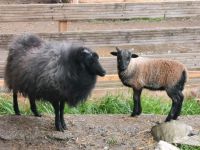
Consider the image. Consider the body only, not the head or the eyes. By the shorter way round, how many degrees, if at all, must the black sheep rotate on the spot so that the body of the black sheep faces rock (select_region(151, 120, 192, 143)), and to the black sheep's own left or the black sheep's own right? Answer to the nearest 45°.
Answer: approximately 45° to the black sheep's own left

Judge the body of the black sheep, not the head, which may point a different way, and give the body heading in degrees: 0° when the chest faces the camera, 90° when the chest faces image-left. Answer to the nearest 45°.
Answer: approximately 315°

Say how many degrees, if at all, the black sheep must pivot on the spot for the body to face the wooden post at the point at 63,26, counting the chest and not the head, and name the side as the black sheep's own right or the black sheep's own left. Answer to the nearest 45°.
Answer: approximately 135° to the black sheep's own left

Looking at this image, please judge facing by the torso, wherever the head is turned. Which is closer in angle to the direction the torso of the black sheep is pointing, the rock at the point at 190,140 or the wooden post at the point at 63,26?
the rock
